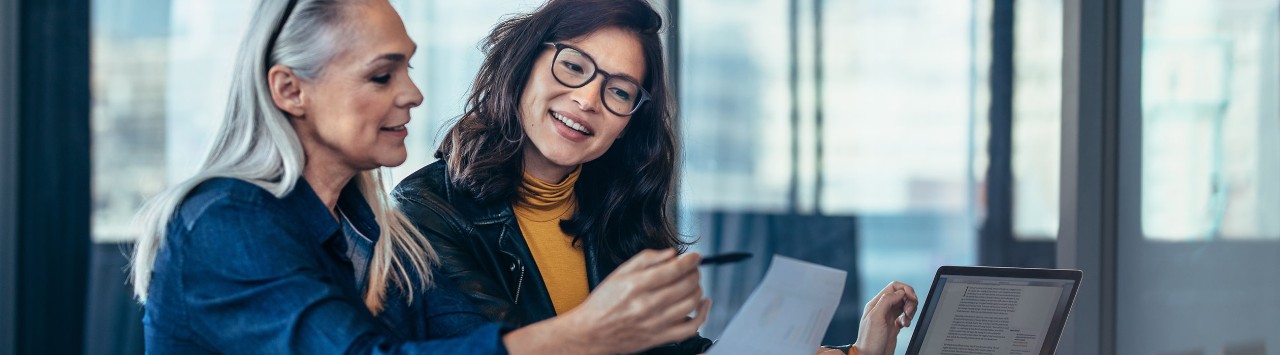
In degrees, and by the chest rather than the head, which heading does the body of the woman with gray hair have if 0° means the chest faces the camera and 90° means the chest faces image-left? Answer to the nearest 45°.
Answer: approximately 270°

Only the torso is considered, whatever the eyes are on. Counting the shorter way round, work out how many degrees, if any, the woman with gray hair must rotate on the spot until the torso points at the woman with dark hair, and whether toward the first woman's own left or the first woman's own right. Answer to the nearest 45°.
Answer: approximately 45° to the first woman's own left

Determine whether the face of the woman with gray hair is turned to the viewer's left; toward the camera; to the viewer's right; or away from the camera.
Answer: to the viewer's right
